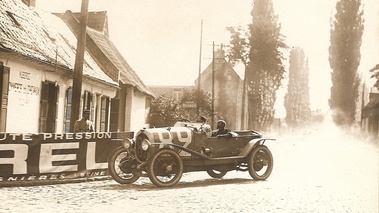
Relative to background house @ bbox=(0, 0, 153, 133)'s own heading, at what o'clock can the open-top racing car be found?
The open-top racing car is roughly at 12 o'clock from the background house.

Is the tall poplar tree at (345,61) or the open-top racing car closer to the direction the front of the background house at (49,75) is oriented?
the open-top racing car

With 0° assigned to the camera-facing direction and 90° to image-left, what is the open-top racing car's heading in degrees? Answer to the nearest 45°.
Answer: approximately 45°

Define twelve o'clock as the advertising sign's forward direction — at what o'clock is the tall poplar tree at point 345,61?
The tall poplar tree is roughly at 8 o'clock from the advertising sign.

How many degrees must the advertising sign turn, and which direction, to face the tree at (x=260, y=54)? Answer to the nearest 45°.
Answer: approximately 135° to its left

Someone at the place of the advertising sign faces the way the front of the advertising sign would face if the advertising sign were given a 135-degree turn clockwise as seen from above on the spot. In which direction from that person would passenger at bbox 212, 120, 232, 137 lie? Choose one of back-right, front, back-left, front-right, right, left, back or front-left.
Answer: back-right

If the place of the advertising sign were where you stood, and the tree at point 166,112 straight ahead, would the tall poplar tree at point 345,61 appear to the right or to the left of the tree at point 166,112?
right

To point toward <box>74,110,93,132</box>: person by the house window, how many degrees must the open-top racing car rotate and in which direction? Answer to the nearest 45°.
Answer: approximately 45° to its right

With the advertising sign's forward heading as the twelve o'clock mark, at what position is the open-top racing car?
The open-top racing car is roughly at 9 o'clock from the advertising sign.

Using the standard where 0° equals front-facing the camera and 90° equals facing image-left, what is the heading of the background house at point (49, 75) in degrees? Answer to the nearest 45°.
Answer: approximately 315°

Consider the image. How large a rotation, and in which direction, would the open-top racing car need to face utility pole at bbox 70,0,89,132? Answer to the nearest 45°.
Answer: approximately 45° to its right
